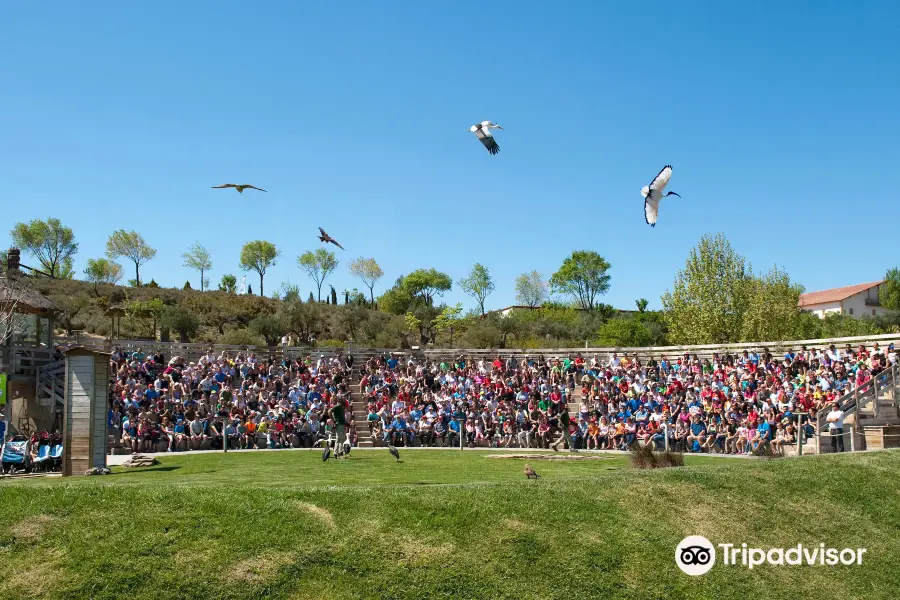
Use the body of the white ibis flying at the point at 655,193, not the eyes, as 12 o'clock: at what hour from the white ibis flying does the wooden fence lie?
The wooden fence is roughly at 8 o'clock from the white ibis flying.

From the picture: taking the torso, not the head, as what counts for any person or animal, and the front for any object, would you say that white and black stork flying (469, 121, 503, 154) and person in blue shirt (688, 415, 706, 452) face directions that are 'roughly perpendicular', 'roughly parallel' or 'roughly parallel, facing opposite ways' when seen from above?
roughly perpendicular

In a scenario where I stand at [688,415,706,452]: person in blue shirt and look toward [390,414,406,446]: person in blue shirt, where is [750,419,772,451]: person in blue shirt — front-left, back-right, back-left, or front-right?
back-left

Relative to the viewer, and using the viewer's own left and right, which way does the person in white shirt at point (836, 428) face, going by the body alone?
facing the viewer and to the left of the viewer

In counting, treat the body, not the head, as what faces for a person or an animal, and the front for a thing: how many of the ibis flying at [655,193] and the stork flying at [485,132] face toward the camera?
0

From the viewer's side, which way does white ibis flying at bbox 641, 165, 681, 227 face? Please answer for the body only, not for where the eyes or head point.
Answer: to the viewer's right

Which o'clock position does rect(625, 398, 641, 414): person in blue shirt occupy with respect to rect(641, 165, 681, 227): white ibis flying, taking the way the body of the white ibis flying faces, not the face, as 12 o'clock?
The person in blue shirt is roughly at 9 o'clock from the white ibis flying.

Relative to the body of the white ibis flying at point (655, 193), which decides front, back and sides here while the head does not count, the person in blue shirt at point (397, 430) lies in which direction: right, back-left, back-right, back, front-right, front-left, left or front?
back-left

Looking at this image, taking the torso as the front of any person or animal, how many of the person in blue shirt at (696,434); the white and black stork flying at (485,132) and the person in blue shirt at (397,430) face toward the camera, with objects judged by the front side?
2

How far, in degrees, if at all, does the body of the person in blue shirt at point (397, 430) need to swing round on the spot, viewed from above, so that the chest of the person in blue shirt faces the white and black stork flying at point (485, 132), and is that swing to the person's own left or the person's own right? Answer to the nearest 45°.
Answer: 0° — they already face it

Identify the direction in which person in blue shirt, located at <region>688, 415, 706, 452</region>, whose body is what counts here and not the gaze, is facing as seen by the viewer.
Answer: toward the camera

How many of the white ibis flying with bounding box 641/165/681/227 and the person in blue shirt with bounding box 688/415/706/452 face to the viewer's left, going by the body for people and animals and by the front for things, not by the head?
0

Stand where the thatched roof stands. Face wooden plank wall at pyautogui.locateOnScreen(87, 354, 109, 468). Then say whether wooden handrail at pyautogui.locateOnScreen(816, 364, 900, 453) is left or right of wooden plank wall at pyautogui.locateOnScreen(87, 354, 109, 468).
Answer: left

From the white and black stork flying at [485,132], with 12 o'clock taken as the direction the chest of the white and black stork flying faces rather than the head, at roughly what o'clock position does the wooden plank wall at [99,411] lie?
The wooden plank wall is roughly at 6 o'clock from the white and black stork flying.

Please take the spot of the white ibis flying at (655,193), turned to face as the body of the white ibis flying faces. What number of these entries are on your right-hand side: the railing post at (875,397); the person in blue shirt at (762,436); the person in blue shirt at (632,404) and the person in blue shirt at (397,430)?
0
